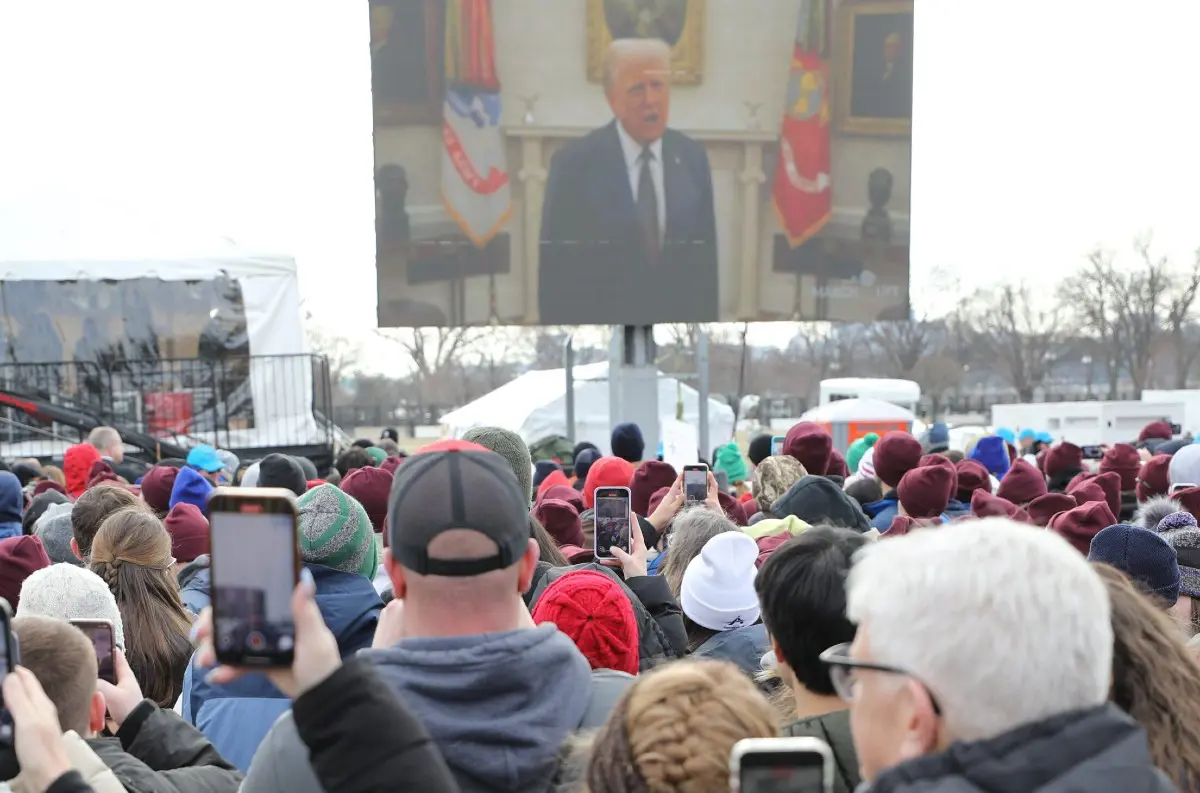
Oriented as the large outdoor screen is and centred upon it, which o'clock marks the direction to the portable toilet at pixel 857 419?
The portable toilet is roughly at 7 o'clock from the large outdoor screen.

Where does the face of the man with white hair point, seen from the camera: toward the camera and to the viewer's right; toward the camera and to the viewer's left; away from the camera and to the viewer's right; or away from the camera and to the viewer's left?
away from the camera and to the viewer's left

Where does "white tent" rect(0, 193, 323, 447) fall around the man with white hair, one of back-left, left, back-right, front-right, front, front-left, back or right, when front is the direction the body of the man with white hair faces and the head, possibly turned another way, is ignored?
front

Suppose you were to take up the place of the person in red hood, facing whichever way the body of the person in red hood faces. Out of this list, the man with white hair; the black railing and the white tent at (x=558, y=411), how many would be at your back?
1

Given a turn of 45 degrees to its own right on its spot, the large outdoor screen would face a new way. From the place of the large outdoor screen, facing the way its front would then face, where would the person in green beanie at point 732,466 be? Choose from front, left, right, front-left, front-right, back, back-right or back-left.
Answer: front-left

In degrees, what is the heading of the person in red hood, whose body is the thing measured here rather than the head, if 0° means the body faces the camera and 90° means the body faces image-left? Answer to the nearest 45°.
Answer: approximately 180°

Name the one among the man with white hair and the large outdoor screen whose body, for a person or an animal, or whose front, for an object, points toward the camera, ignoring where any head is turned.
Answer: the large outdoor screen

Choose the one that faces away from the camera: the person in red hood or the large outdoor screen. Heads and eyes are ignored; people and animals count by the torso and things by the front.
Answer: the person in red hood

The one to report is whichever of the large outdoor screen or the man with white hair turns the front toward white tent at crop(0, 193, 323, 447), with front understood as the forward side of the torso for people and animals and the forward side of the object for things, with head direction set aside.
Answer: the man with white hair

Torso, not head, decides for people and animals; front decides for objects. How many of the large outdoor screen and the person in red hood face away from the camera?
1

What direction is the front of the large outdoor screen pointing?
toward the camera

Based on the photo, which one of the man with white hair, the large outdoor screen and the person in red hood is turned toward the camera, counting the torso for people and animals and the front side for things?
the large outdoor screen

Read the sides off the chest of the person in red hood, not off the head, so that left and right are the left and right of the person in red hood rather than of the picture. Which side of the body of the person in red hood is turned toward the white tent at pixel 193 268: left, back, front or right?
front

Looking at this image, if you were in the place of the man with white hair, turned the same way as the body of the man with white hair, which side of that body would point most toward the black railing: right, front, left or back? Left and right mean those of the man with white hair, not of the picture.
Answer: front

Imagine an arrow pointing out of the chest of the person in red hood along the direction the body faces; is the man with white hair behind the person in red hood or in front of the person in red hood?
behind

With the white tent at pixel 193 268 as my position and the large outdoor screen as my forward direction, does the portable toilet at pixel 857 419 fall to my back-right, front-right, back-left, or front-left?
front-left
